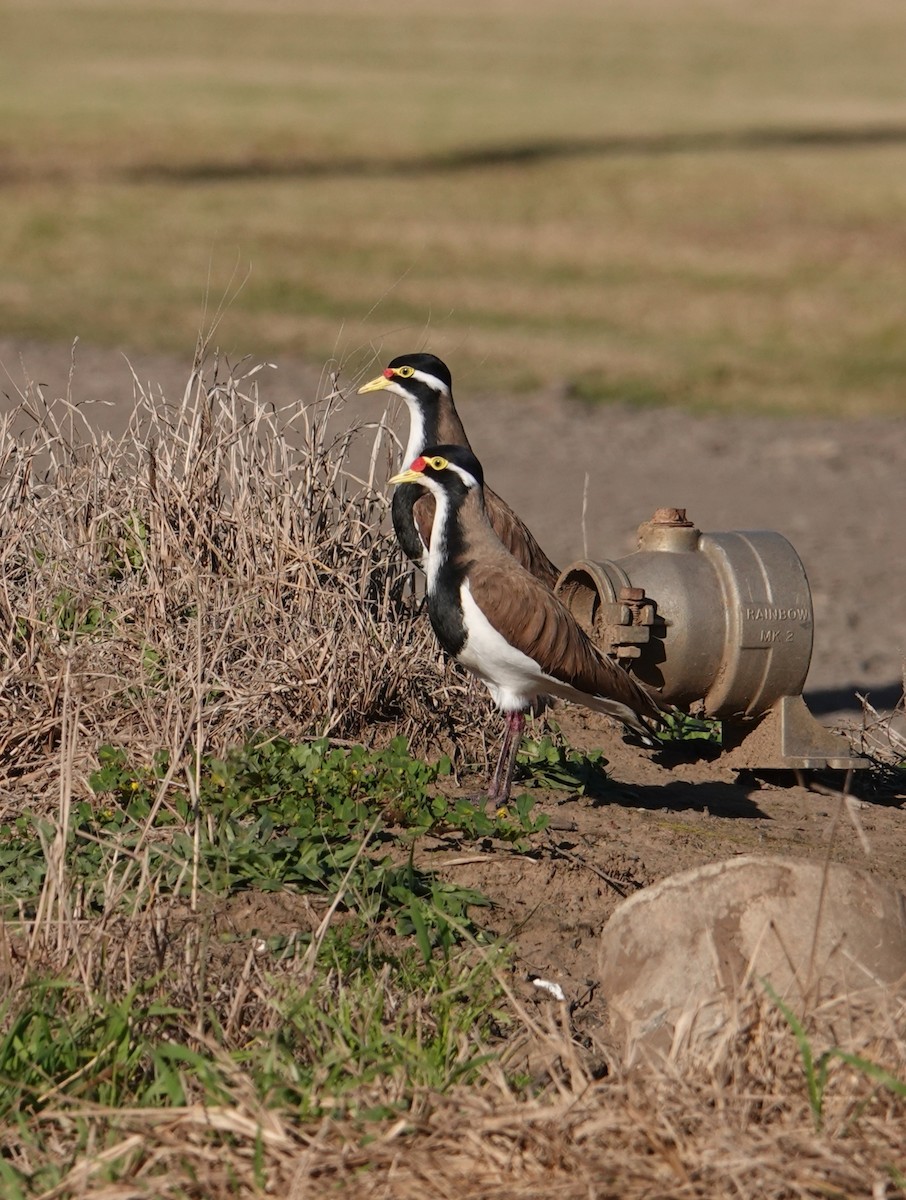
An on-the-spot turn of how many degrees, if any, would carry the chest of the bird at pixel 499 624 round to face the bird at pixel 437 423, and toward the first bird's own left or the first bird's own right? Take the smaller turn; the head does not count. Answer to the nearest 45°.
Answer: approximately 90° to the first bird's own right

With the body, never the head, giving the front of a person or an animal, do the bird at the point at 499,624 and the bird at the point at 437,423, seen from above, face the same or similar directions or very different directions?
same or similar directions

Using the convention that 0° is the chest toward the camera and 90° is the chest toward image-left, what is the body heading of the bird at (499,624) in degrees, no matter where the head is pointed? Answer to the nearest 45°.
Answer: approximately 90°

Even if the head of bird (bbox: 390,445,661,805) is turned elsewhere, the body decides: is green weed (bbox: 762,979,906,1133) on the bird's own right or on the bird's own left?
on the bird's own left

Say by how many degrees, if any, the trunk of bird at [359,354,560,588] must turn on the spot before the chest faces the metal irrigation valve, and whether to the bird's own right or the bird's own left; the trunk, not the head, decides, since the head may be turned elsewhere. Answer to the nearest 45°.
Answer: approximately 135° to the bird's own left

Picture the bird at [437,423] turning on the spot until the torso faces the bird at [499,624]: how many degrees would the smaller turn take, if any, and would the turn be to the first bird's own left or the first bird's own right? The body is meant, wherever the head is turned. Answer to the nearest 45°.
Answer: approximately 90° to the first bird's own left

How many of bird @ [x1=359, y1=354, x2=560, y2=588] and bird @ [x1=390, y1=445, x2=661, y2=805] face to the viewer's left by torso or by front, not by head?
2

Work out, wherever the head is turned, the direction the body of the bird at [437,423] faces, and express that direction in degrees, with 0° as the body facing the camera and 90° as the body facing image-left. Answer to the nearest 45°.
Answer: approximately 90°
